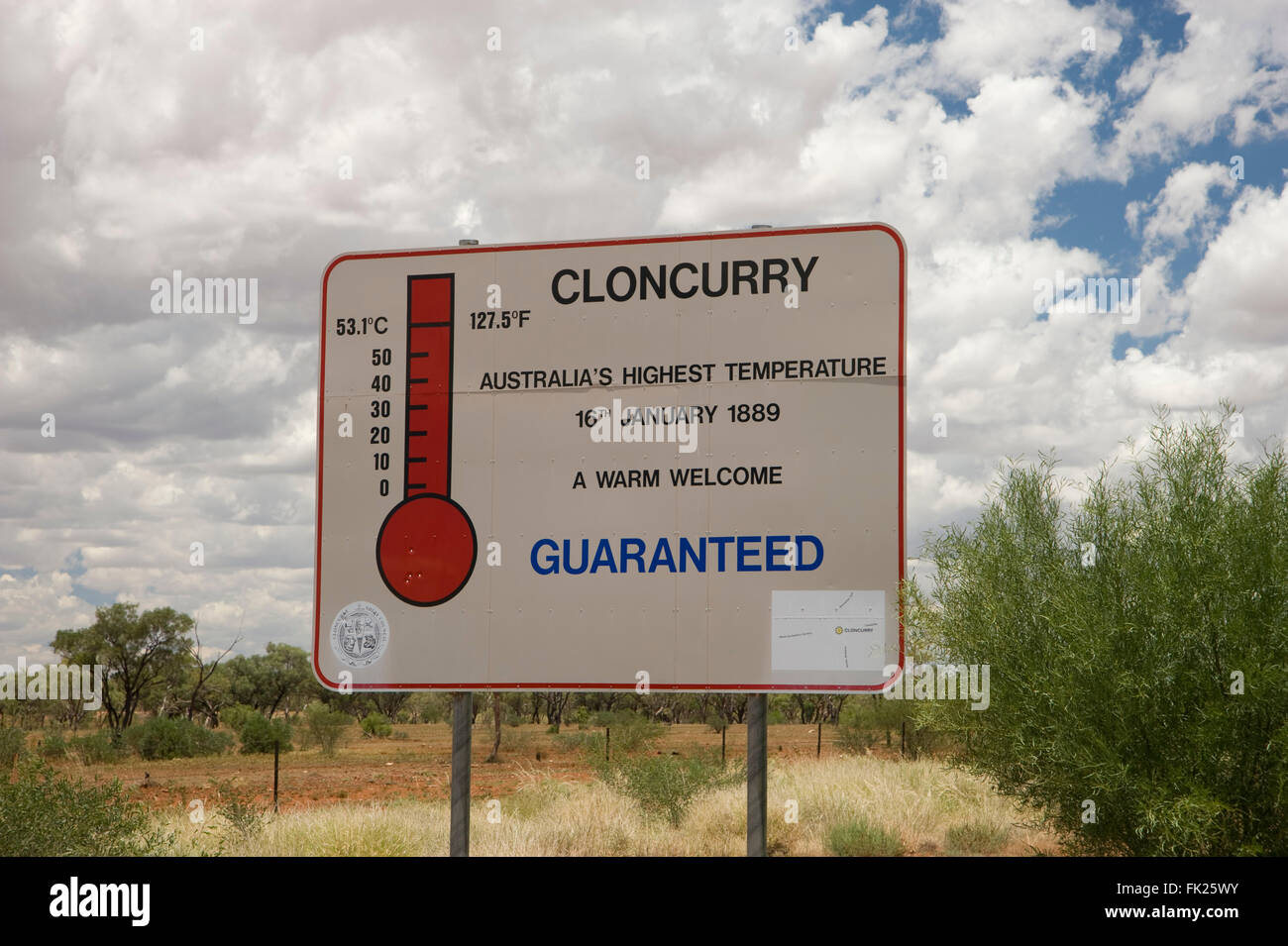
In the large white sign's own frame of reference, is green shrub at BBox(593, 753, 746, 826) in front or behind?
behind

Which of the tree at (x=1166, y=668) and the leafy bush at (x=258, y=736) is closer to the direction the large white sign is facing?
the tree

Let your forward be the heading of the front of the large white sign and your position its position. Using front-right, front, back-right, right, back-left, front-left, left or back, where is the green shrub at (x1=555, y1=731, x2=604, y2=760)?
back

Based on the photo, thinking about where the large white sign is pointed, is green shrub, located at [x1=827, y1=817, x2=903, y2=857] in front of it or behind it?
behind

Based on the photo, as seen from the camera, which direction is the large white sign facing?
toward the camera

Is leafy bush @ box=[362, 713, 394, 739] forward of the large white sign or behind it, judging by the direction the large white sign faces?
behind

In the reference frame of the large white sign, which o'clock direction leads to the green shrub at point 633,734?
The green shrub is roughly at 6 o'clock from the large white sign.

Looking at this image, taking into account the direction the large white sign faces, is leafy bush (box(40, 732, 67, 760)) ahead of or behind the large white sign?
behind
